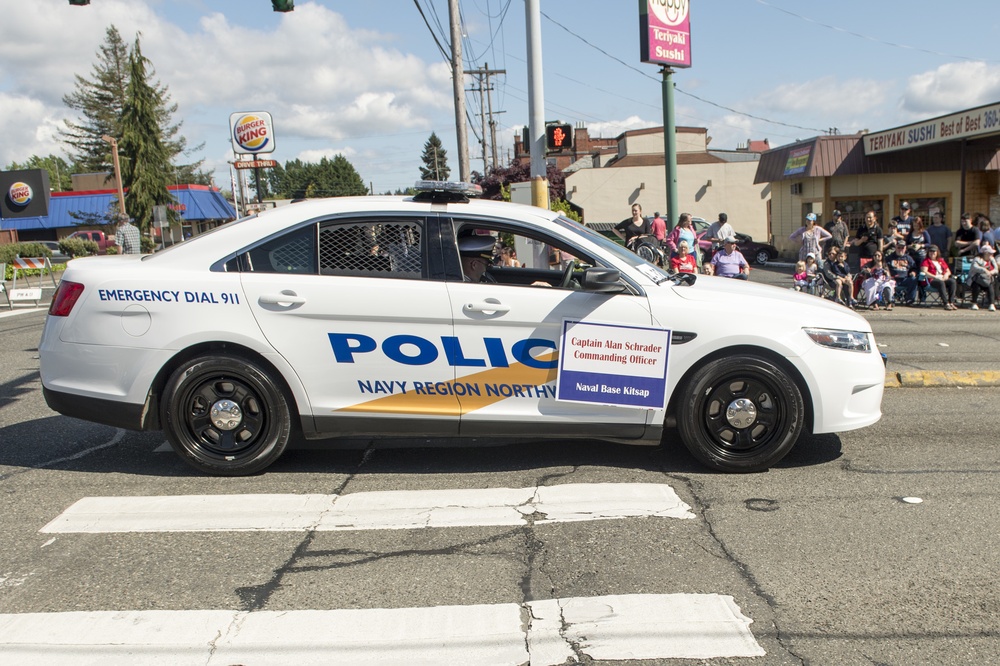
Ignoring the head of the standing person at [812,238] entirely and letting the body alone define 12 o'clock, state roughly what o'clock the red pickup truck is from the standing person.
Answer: The red pickup truck is roughly at 4 o'clock from the standing person.

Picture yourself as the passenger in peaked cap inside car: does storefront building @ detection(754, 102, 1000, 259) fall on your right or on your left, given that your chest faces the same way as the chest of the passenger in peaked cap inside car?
on your left

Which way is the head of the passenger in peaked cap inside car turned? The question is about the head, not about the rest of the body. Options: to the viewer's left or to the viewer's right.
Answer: to the viewer's right

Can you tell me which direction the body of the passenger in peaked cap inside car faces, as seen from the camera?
to the viewer's right

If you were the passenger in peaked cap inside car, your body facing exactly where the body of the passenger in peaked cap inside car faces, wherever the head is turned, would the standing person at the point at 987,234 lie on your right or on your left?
on your left
